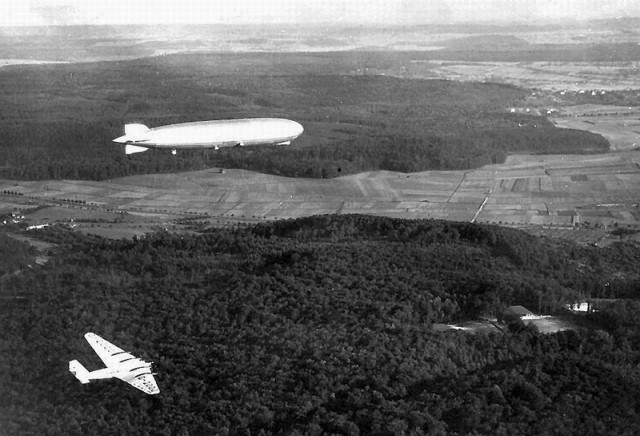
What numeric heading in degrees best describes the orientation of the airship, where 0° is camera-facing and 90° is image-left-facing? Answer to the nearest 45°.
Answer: approximately 270°

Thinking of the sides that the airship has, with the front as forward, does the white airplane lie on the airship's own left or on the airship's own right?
on the airship's own right
